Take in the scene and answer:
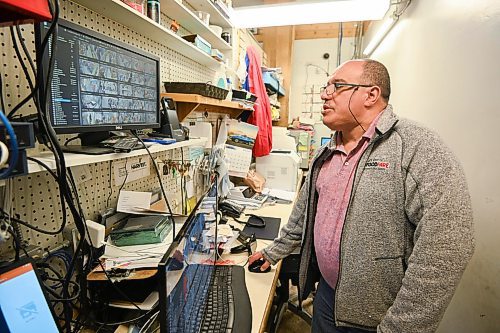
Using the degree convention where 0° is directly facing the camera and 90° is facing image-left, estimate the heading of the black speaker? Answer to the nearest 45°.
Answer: approximately 315°

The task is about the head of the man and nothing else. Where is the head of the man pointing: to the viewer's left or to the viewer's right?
to the viewer's left

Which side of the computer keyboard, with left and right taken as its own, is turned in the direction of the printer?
left

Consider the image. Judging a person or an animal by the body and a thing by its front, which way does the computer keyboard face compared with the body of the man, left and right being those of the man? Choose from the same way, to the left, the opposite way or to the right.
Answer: the opposite way

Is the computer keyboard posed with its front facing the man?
yes
